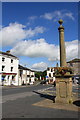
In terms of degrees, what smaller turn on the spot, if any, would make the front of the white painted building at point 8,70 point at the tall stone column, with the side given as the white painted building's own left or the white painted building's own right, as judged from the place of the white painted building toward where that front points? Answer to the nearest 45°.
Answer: approximately 45° to the white painted building's own right

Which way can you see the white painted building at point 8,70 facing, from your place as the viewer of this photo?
facing the viewer and to the right of the viewer
